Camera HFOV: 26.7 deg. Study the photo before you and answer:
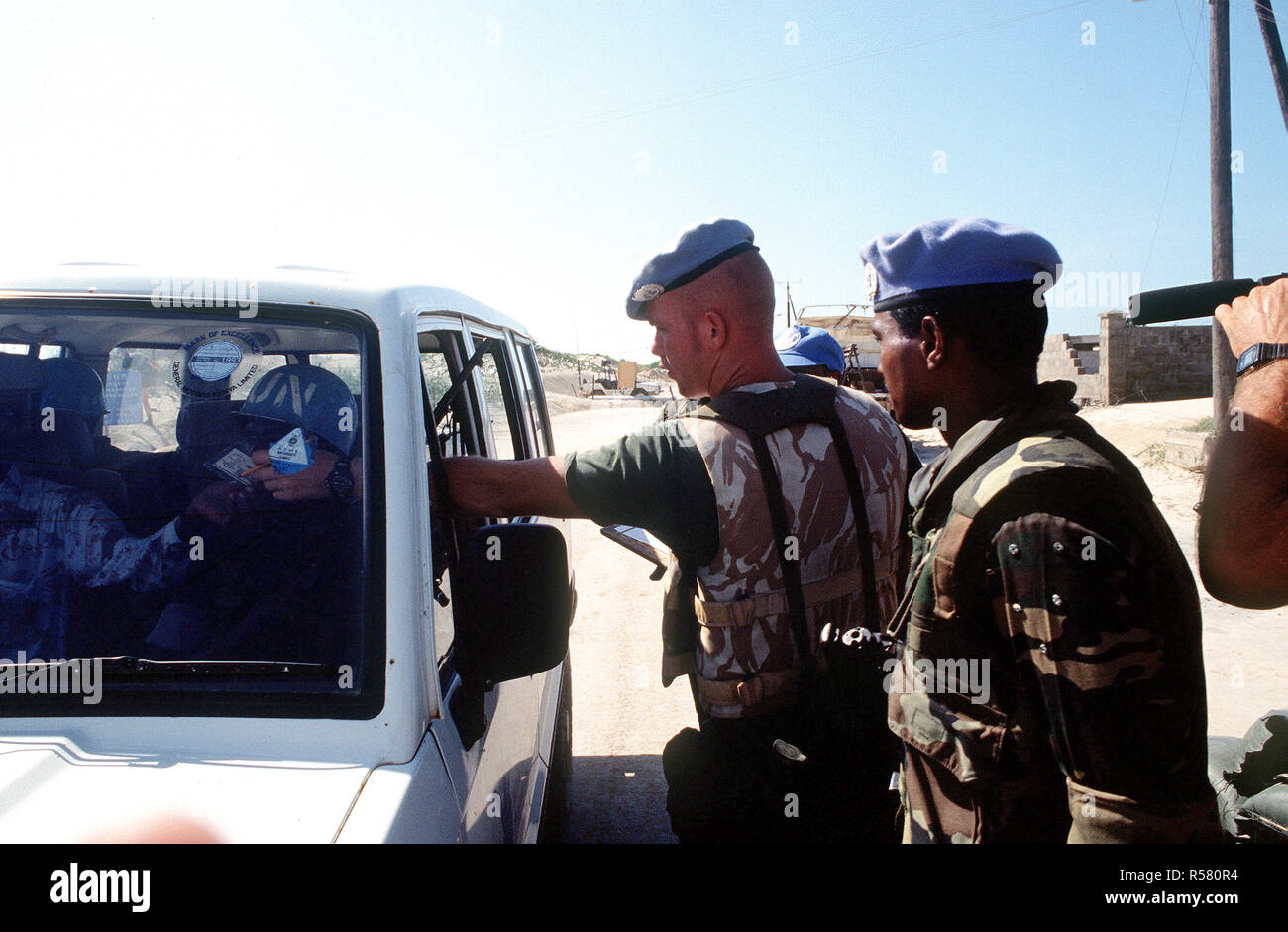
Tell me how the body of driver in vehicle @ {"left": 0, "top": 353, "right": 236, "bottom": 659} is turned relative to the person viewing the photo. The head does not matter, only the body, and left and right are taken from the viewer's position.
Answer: facing the viewer
